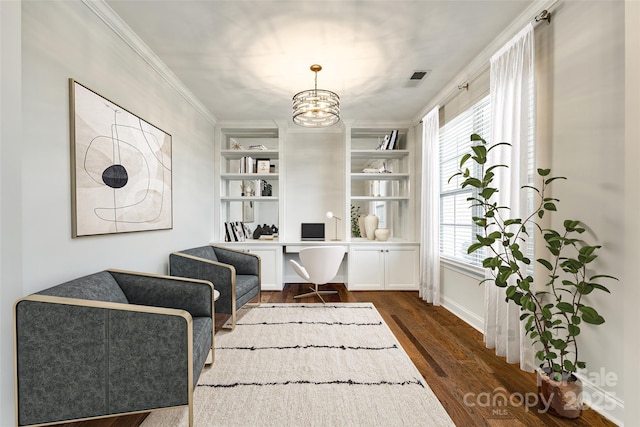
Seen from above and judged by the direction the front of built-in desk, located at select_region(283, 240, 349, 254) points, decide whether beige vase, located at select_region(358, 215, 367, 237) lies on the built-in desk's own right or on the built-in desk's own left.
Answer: on the built-in desk's own left

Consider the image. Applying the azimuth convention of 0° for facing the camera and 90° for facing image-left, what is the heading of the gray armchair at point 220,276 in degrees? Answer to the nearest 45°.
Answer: approximately 315°

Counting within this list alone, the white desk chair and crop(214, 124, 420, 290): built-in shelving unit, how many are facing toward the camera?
1

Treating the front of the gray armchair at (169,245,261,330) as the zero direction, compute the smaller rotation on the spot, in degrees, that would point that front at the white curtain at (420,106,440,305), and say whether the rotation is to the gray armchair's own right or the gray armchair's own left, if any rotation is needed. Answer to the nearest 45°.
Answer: approximately 45° to the gray armchair's own left

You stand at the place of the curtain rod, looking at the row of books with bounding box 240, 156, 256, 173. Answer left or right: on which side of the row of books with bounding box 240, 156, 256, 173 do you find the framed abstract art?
left

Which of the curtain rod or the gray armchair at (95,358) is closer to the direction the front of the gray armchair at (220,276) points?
the curtain rod
